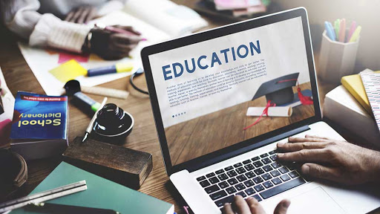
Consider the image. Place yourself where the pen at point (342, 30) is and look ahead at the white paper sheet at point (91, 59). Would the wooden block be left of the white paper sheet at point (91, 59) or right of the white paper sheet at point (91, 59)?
left

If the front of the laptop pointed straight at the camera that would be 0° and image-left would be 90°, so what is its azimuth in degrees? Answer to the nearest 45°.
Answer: approximately 315°

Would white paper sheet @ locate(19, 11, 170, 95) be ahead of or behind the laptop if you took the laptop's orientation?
behind

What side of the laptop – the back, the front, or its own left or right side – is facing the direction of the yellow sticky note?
back

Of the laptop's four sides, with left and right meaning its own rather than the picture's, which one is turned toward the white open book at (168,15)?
back

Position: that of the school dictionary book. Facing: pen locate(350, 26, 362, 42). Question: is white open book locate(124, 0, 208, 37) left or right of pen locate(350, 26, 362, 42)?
left
